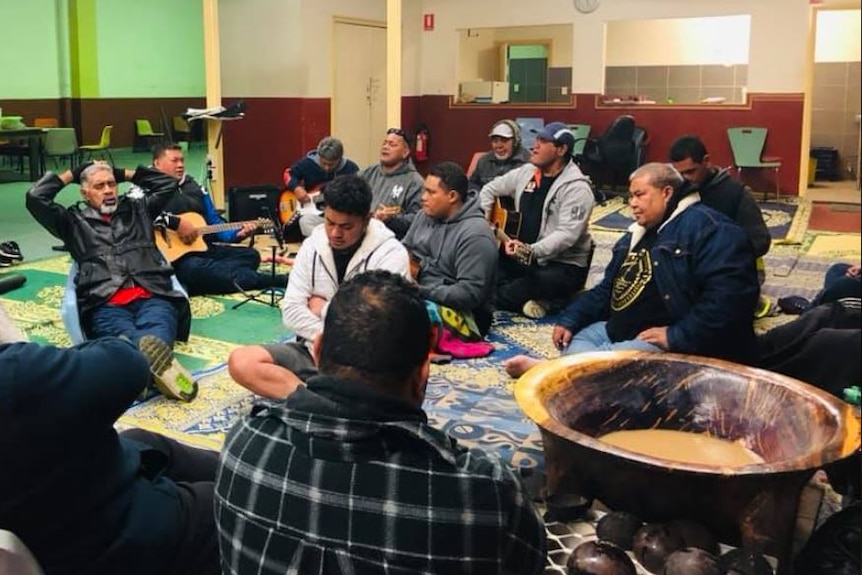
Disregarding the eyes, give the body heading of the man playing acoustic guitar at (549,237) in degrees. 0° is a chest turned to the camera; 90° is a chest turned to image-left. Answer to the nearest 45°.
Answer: approximately 45°

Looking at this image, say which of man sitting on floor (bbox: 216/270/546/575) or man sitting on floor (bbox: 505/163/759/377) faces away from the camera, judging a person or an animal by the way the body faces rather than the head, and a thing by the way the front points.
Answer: man sitting on floor (bbox: 216/270/546/575)

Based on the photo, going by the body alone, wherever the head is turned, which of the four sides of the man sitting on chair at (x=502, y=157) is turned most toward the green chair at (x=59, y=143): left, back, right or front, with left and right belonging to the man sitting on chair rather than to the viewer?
right

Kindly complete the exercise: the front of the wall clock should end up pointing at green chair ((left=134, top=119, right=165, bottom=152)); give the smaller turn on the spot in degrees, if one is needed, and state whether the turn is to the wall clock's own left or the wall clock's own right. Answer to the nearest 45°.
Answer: approximately 90° to the wall clock's own right

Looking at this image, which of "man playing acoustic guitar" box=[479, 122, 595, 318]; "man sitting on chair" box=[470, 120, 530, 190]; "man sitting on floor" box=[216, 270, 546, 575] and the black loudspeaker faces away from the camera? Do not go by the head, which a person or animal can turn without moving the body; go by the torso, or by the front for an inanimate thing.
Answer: "man sitting on floor" box=[216, 270, 546, 575]

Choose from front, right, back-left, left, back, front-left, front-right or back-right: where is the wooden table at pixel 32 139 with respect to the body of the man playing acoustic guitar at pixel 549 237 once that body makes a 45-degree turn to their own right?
front-right

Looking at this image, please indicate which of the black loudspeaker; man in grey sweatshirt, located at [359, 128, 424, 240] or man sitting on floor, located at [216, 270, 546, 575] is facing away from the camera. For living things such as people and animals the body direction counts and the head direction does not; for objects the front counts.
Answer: the man sitting on floor

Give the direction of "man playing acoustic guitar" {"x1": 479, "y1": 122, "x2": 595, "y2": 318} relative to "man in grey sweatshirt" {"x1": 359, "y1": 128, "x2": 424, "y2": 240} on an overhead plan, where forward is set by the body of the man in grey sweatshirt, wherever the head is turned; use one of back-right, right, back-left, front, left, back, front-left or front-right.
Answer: left

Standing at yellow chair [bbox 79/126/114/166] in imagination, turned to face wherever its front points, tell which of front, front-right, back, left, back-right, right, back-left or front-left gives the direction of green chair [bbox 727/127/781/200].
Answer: back-left

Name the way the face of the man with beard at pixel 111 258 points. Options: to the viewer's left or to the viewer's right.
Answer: to the viewer's right

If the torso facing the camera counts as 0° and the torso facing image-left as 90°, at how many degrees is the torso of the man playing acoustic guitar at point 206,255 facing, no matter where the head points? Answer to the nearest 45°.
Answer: approximately 315°

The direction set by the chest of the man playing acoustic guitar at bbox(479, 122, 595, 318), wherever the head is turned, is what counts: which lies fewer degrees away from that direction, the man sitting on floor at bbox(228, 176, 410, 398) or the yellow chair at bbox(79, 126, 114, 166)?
the man sitting on floor

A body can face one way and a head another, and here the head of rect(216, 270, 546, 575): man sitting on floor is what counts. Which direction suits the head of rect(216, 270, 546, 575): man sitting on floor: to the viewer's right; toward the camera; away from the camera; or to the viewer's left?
away from the camera

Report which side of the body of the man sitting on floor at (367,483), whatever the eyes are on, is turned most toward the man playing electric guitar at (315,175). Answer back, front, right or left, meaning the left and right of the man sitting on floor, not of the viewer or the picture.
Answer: front

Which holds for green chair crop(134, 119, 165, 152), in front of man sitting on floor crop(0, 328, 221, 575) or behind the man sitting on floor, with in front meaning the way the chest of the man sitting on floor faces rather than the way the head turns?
in front
